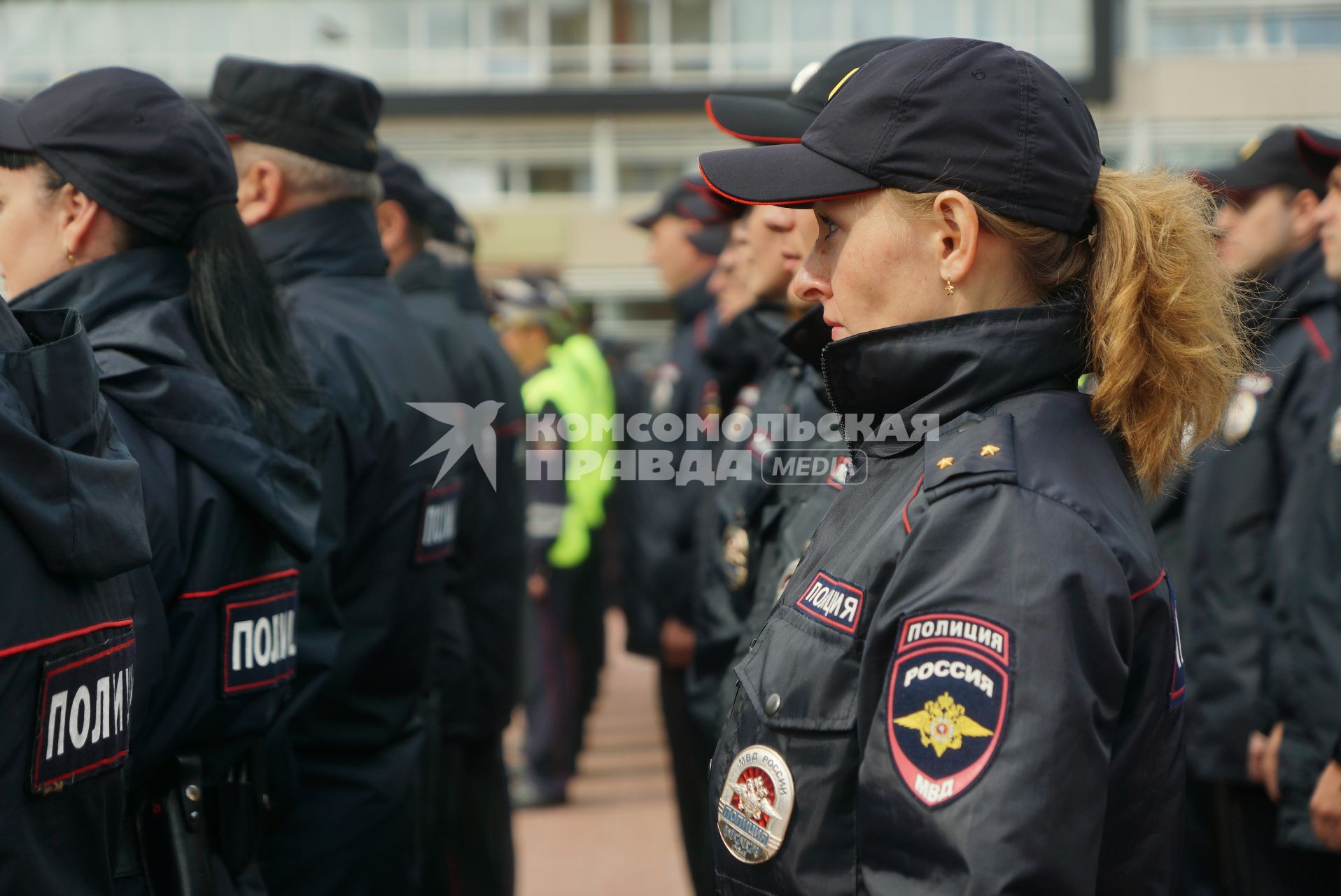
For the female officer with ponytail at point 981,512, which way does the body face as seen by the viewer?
to the viewer's left

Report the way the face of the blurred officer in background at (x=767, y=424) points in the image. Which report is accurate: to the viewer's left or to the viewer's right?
to the viewer's left

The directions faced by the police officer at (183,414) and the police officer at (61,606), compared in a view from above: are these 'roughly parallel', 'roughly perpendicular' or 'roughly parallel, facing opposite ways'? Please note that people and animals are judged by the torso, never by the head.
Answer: roughly parallel

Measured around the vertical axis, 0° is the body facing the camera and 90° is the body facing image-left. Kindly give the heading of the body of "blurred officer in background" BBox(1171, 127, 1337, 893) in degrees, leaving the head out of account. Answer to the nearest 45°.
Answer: approximately 45°

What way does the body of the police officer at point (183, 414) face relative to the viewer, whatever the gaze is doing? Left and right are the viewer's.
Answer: facing away from the viewer and to the left of the viewer

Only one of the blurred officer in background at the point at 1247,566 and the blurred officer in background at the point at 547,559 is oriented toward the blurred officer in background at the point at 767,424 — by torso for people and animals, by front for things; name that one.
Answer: the blurred officer in background at the point at 1247,566

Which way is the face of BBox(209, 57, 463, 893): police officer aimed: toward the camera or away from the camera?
away from the camera

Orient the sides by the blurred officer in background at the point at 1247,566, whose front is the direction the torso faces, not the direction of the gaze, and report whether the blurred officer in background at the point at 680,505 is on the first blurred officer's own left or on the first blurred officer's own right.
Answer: on the first blurred officer's own right
